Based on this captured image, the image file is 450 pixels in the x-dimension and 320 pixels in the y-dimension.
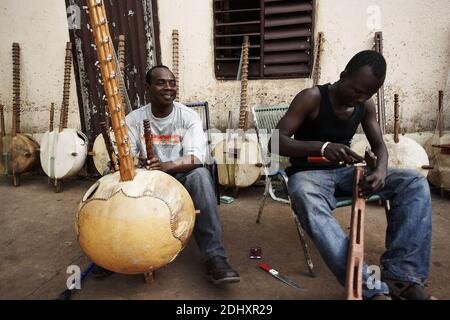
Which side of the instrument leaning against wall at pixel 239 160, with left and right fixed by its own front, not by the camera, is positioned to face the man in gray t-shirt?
front

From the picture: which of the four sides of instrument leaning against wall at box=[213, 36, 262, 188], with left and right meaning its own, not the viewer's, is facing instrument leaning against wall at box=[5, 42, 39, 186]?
right

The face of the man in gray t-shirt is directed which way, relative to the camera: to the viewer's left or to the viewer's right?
to the viewer's right

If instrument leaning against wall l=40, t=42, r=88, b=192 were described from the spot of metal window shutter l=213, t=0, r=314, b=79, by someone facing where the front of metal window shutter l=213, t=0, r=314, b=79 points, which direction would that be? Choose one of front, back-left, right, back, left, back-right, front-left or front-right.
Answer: right

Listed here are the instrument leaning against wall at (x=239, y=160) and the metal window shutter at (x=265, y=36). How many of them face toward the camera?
2

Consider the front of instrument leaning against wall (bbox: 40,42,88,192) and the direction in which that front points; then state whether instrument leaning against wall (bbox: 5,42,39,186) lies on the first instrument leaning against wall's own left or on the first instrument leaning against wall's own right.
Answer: on the first instrument leaning against wall's own right

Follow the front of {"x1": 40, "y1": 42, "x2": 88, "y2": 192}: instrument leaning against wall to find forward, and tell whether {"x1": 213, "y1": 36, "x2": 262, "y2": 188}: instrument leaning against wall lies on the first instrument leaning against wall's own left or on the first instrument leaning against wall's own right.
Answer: on the first instrument leaning against wall's own left

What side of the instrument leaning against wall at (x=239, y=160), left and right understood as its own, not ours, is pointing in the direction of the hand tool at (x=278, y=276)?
front

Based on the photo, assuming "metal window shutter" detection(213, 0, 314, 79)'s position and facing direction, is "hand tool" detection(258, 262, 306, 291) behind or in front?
in front

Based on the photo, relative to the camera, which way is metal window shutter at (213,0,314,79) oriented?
toward the camera
